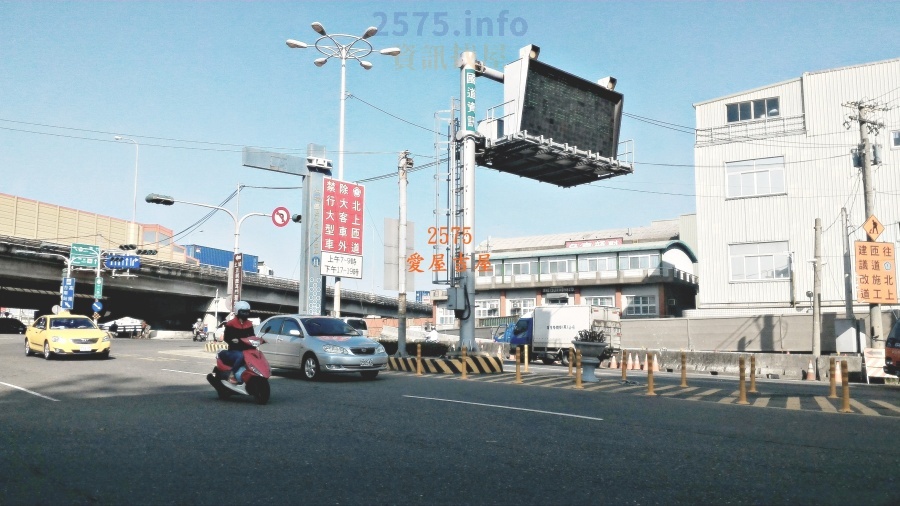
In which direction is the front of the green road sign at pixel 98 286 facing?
toward the camera

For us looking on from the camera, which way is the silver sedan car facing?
facing the viewer and to the right of the viewer

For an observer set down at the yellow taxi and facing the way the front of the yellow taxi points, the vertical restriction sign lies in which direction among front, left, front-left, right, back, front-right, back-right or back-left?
front-left

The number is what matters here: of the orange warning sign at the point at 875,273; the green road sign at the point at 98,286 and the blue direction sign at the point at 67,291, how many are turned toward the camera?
3

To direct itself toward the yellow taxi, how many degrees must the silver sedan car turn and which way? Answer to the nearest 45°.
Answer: approximately 180°

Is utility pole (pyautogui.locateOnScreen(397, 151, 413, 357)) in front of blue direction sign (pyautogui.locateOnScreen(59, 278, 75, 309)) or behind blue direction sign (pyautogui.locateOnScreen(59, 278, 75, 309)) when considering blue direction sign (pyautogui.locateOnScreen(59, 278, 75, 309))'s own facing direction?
in front

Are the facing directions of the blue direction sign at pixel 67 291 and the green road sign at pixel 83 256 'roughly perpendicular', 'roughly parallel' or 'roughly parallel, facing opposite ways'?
roughly parallel

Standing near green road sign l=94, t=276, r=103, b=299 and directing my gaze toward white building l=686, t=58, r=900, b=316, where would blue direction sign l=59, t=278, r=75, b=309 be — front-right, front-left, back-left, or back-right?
back-right

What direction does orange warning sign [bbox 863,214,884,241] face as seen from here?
toward the camera

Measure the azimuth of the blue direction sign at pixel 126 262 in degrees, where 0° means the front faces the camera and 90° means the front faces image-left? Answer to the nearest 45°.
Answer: approximately 0°

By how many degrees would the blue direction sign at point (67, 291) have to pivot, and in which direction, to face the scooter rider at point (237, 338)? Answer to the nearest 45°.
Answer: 0° — it already faces them

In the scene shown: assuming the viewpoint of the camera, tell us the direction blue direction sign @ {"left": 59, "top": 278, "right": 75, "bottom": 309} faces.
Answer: facing the viewer

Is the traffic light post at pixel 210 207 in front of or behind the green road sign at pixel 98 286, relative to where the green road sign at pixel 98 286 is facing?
in front

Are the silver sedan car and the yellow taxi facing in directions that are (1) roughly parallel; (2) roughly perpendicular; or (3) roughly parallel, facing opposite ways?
roughly parallel

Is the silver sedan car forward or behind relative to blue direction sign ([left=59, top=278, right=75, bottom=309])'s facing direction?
forward

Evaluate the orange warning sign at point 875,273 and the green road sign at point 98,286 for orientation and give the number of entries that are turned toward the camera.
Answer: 2
